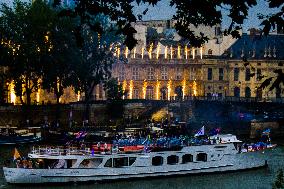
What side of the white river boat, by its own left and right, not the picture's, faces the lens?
right
